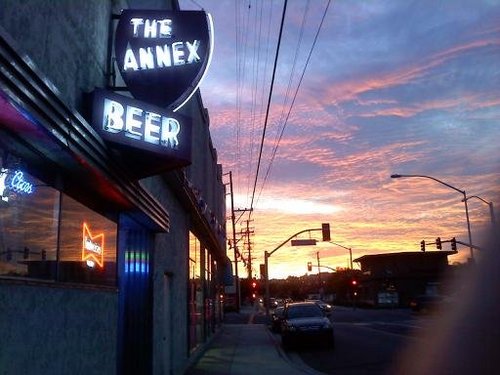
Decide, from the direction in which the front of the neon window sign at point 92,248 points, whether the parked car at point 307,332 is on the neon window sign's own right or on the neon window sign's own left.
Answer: on the neon window sign's own left

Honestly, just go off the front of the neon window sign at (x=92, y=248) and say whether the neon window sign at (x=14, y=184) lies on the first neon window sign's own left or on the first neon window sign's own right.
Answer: on the first neon window sign's own right

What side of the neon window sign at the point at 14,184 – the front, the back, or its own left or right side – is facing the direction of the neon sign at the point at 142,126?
left

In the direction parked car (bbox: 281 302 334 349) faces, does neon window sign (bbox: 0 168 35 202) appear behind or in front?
in front

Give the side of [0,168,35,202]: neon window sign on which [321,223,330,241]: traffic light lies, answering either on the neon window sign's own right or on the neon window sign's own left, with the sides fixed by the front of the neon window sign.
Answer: on the neon window sign's own left

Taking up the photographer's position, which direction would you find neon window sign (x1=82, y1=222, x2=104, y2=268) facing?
facing the viewer and to the right of the viewer

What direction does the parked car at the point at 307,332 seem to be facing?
toward the camera

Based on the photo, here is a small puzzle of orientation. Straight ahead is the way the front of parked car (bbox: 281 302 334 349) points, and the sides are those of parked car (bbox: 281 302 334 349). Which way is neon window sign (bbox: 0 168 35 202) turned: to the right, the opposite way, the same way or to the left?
to the left
